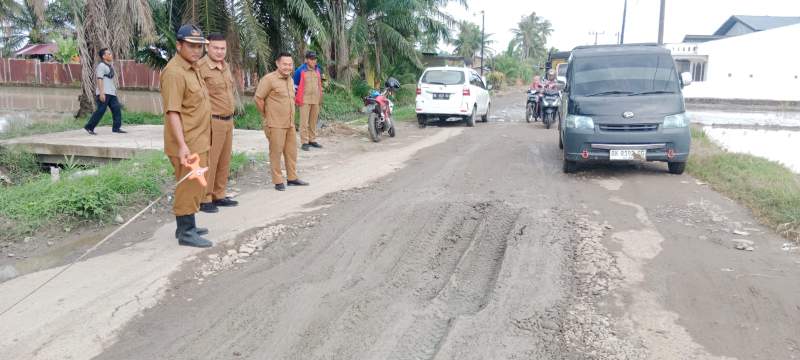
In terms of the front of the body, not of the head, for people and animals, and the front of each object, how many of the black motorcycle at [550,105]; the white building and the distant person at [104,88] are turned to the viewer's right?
1

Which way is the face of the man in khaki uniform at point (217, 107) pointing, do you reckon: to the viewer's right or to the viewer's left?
to the viewer's right

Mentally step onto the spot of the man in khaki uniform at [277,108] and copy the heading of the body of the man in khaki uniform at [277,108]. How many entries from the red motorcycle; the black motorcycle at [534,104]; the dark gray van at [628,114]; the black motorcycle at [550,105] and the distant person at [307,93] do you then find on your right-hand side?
0

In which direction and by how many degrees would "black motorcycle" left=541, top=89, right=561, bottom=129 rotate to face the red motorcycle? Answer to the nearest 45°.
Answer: approximately 45° to its right

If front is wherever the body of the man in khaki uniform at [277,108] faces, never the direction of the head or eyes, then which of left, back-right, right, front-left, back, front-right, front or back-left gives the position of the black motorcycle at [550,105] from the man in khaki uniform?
left

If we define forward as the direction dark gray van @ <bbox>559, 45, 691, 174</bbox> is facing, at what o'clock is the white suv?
The white suv is roughly at 5 o'clock from the dark gray van.

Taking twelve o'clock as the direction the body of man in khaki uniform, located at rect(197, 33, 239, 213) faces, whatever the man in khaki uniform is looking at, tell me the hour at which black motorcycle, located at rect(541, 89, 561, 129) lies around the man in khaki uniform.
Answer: The black motorcycle is roughly at 9 o'clock from the man in khaki uniform.

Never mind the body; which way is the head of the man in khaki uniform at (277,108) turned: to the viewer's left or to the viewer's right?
to the viewer's right

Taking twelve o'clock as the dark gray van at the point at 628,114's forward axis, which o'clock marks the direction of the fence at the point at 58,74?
The fence is roughly at 4 o'clock from the dark gray van.

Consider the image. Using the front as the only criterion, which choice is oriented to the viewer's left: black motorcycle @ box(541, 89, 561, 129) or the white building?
the white building

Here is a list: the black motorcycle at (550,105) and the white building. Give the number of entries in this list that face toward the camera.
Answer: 1

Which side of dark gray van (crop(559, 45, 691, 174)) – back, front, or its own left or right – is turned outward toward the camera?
front

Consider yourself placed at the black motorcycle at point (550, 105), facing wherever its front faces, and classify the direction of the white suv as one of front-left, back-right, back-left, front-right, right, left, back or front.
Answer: right

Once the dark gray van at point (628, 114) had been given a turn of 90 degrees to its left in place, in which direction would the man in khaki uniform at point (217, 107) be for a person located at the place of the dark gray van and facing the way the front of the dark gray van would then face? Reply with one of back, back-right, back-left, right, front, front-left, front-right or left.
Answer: back-right

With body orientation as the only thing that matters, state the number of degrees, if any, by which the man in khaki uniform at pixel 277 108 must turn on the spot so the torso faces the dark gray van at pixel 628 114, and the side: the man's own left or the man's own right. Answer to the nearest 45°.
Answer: approximately 45° to the man's own left

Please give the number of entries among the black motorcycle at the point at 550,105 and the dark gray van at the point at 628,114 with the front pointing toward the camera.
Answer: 2

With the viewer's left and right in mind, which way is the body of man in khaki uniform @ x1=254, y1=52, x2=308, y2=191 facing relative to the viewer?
facing the viewer and to the right of the viewer

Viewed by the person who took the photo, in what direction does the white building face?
facing to the left of the viewer

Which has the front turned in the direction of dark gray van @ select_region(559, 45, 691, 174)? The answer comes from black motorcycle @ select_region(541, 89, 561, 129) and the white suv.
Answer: the black motorcycle
